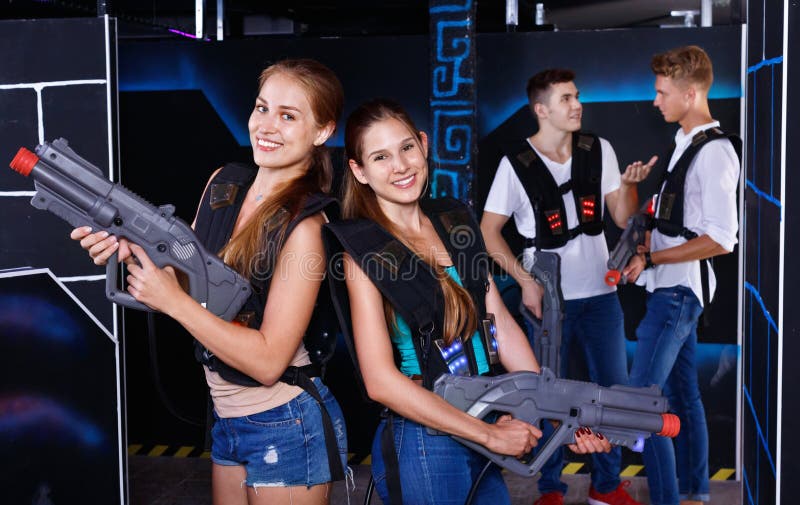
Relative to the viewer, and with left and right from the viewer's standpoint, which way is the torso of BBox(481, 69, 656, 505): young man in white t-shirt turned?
facing the viewer and to the right of the viewer

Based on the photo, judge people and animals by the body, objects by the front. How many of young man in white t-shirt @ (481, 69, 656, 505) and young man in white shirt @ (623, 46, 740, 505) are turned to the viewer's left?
1

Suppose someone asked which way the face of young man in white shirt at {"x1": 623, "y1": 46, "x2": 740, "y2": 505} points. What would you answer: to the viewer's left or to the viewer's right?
to the viewer's left

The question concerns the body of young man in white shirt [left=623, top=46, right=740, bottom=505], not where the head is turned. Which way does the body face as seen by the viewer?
to the viewer's left
